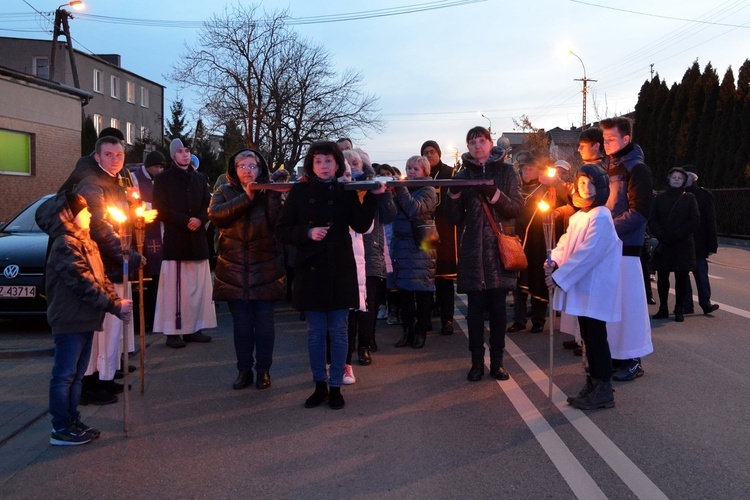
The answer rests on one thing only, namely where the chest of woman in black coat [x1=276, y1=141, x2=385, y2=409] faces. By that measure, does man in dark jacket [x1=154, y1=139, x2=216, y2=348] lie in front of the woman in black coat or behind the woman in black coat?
behind

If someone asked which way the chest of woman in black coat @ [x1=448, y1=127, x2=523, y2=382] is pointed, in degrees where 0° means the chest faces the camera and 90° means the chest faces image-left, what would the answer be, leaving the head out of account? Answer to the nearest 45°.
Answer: approximately 0°

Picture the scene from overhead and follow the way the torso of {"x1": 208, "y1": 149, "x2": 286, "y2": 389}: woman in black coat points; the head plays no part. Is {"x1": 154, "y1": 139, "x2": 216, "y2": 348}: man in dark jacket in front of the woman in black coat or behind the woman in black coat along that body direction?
behind

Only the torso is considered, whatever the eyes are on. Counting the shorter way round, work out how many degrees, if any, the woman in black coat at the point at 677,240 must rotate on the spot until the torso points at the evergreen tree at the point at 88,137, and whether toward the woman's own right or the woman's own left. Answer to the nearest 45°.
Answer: approximately 135° to the woman's own right

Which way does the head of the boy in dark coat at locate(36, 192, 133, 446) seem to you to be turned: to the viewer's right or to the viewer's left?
to the viewer's right

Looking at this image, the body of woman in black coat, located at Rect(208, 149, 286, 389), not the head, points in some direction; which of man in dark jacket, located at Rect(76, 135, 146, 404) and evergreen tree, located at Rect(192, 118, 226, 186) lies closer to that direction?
the man in dark jacket

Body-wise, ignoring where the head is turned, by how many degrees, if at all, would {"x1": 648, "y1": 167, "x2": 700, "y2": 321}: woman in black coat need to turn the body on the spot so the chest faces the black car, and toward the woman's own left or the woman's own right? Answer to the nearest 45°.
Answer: approximately 45° to the woman's own right

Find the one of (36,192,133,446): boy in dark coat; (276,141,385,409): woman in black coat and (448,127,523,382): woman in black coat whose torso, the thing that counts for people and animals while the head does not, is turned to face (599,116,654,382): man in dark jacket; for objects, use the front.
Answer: the boy in dark coat

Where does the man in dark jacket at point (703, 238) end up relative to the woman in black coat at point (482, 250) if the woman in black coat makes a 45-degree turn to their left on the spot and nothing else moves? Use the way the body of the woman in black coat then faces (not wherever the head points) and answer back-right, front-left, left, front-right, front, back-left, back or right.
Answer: left

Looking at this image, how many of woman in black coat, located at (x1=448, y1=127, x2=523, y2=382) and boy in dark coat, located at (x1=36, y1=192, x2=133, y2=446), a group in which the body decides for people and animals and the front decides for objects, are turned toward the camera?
1

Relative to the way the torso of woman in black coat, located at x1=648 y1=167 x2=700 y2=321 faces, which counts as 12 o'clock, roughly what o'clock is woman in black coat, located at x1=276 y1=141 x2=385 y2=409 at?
woman in black coat, located at x1=276 y1=141 x2=385 y2=409 is roughly at 1 o'clock from woman in black coat, located at x1=648 y1=167 x2=700 y2=321.
